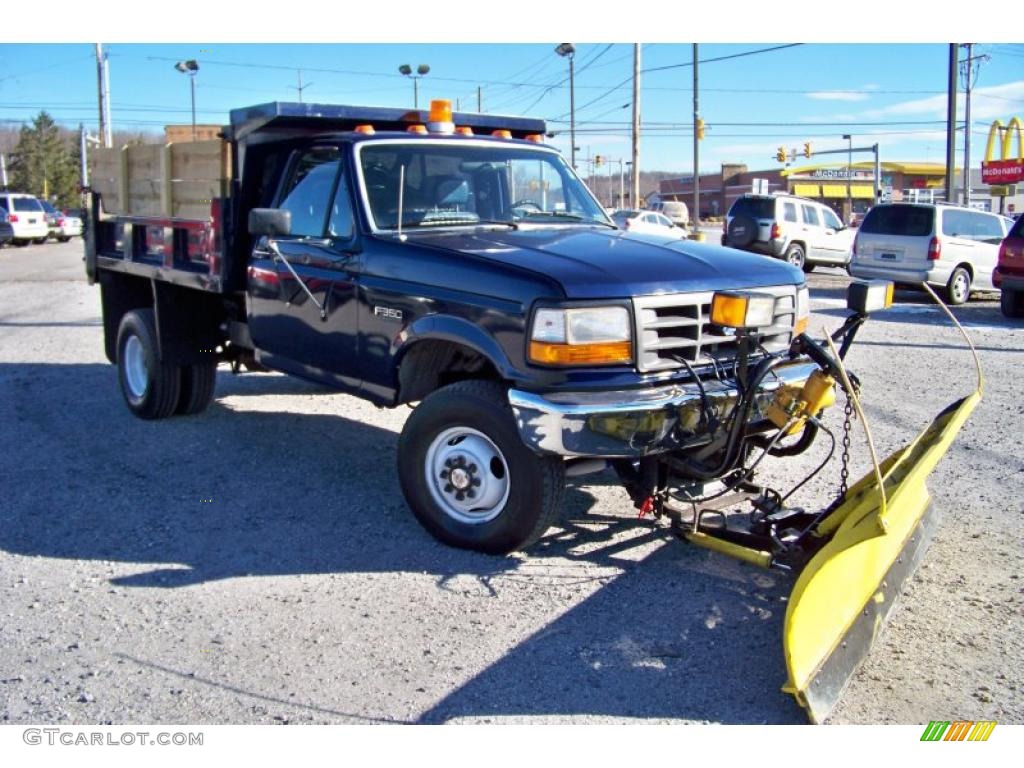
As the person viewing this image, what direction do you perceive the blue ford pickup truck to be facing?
facing the viewer and to the right of the viewer

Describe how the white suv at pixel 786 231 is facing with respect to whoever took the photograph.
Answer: facing away from the viewer and to the right of the viewer

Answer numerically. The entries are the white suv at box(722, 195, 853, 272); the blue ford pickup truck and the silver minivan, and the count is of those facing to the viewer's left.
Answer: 0

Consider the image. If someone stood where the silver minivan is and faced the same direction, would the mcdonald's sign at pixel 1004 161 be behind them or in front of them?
in front

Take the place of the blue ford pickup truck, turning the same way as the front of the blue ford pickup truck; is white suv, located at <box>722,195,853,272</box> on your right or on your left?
on your left

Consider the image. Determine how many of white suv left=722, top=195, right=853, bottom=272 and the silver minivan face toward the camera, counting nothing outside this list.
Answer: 0

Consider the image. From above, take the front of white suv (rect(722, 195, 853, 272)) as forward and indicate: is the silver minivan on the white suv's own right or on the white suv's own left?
on the white suv's own right
